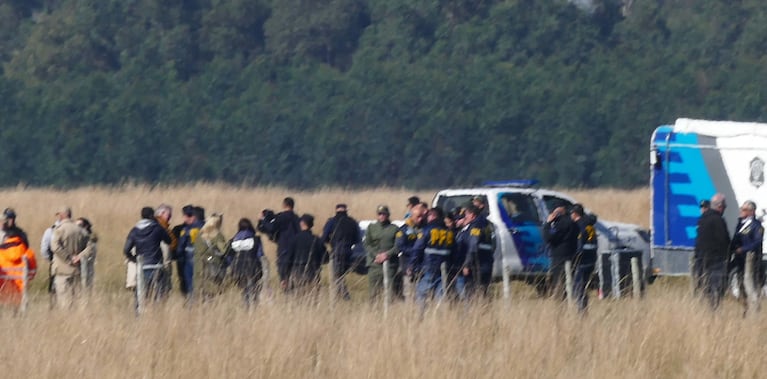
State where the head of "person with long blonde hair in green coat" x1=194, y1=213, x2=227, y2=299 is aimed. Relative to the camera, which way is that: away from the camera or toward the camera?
away from the camera

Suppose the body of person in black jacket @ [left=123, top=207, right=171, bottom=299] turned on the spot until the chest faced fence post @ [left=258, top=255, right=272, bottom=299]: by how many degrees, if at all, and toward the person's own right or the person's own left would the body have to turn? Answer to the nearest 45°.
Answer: approximately 135° to the person's own right

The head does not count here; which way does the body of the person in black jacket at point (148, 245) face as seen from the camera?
away from the camera

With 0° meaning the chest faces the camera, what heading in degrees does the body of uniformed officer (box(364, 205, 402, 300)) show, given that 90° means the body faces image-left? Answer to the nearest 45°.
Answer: approximately 0°

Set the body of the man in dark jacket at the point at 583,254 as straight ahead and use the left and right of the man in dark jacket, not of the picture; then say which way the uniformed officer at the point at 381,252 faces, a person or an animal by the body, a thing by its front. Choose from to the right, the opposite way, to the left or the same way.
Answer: to the left

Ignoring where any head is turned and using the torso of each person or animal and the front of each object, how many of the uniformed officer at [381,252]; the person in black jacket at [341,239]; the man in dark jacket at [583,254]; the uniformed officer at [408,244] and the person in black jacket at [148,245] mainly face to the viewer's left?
1

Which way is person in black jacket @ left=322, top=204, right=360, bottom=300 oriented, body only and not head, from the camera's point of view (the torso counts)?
away from the camera

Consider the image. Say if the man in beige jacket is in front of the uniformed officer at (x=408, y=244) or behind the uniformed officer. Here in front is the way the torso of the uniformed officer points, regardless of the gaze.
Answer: behind

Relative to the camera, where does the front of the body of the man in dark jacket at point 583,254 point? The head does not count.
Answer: to the viewer's left
